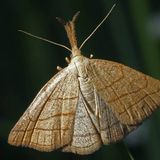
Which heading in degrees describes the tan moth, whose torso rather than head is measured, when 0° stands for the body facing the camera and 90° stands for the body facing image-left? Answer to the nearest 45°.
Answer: approximately 180°
